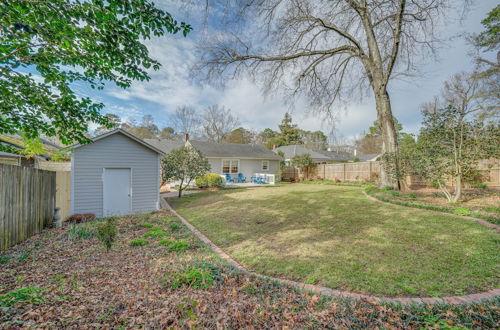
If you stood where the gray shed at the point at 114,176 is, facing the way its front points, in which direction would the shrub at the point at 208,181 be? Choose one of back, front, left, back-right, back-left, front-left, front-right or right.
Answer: back-left

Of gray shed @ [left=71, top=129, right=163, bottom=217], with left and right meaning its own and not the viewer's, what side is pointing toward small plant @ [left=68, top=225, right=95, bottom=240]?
front

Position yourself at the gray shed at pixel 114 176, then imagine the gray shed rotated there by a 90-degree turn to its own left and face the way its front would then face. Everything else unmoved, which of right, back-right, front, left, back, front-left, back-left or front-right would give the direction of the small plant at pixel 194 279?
right

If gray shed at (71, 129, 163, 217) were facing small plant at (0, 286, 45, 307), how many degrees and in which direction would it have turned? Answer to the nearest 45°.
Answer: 0° — it already faces it

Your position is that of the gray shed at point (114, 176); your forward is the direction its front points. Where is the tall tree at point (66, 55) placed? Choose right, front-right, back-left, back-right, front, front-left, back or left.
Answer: front

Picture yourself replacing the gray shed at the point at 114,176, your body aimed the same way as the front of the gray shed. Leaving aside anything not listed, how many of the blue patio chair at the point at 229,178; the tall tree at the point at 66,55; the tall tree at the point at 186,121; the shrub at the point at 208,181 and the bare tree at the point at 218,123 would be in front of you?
1

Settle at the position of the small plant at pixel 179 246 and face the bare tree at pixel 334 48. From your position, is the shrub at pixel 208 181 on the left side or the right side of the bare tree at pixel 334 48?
left

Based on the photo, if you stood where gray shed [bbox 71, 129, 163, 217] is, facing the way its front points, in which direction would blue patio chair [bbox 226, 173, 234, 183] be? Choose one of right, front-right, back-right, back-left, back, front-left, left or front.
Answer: back-left

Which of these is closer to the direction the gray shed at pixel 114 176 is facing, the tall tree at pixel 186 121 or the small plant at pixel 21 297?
the small plant

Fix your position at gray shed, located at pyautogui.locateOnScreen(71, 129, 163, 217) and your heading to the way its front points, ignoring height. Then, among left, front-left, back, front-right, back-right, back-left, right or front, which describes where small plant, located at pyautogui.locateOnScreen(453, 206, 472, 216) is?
front-left

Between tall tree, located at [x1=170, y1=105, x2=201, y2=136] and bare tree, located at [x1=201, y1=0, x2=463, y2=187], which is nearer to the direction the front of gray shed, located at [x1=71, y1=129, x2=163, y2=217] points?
the bare tree

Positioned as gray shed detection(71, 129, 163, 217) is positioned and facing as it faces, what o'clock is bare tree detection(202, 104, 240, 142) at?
The bare tree is roughly at 7 o'clock from the gray shed.

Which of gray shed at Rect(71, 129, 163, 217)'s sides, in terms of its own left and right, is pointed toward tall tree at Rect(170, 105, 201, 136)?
back

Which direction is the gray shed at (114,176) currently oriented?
toward the camera

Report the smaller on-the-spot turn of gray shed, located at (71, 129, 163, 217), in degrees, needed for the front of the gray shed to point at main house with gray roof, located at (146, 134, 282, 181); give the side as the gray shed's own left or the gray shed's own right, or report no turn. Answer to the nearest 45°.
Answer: approximately 135° to the gray shed's own left

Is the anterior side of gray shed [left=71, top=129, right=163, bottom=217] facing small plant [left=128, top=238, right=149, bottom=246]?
yes

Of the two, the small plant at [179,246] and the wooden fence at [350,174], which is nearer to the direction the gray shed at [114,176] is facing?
the small plant
